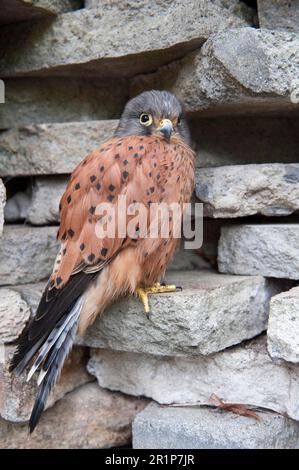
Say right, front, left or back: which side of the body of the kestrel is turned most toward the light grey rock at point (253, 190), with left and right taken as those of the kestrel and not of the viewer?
front

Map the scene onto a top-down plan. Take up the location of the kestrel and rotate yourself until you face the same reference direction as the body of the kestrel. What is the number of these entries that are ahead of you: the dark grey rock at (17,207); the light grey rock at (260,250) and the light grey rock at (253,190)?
2

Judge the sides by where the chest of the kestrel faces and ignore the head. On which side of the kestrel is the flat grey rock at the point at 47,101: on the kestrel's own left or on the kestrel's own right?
on the kestrel's own left

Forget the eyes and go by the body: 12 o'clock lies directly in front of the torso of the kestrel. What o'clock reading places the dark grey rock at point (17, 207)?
The dark grey rock is roughly at 8 o'clock from the kestrel.

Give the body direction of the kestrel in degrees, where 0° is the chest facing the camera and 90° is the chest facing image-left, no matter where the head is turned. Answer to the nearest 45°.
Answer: approximately 270°
